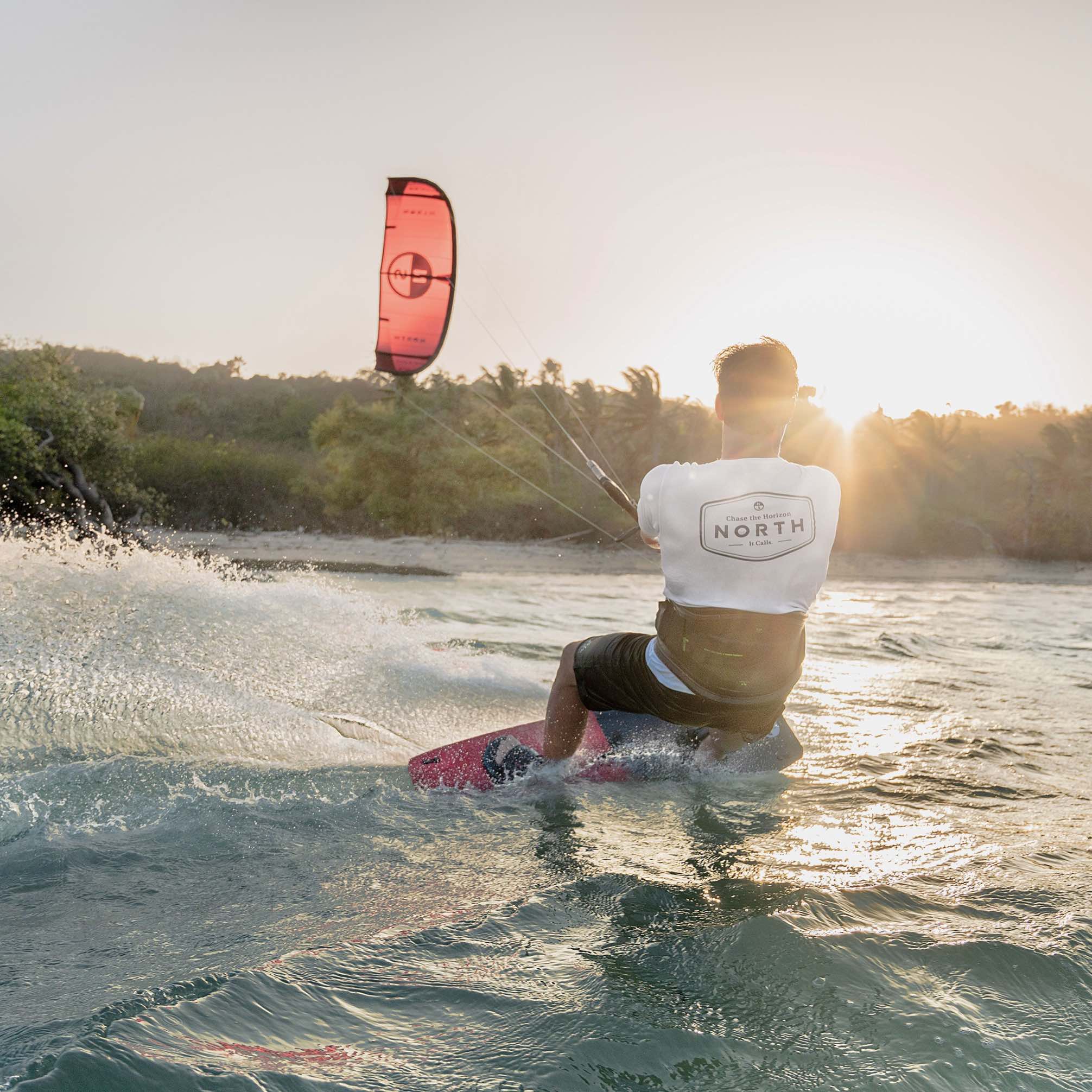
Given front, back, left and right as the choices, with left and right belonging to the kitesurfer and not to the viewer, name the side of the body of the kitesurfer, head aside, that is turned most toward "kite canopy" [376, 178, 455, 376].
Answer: front

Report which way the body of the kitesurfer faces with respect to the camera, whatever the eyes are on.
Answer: away from the camera

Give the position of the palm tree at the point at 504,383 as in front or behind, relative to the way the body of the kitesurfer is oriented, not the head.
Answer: in front

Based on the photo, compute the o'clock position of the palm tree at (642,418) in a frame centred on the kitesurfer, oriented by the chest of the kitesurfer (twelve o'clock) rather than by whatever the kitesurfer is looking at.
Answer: The palm tree is roughly at 12 o'clock from the kitesurfer.
